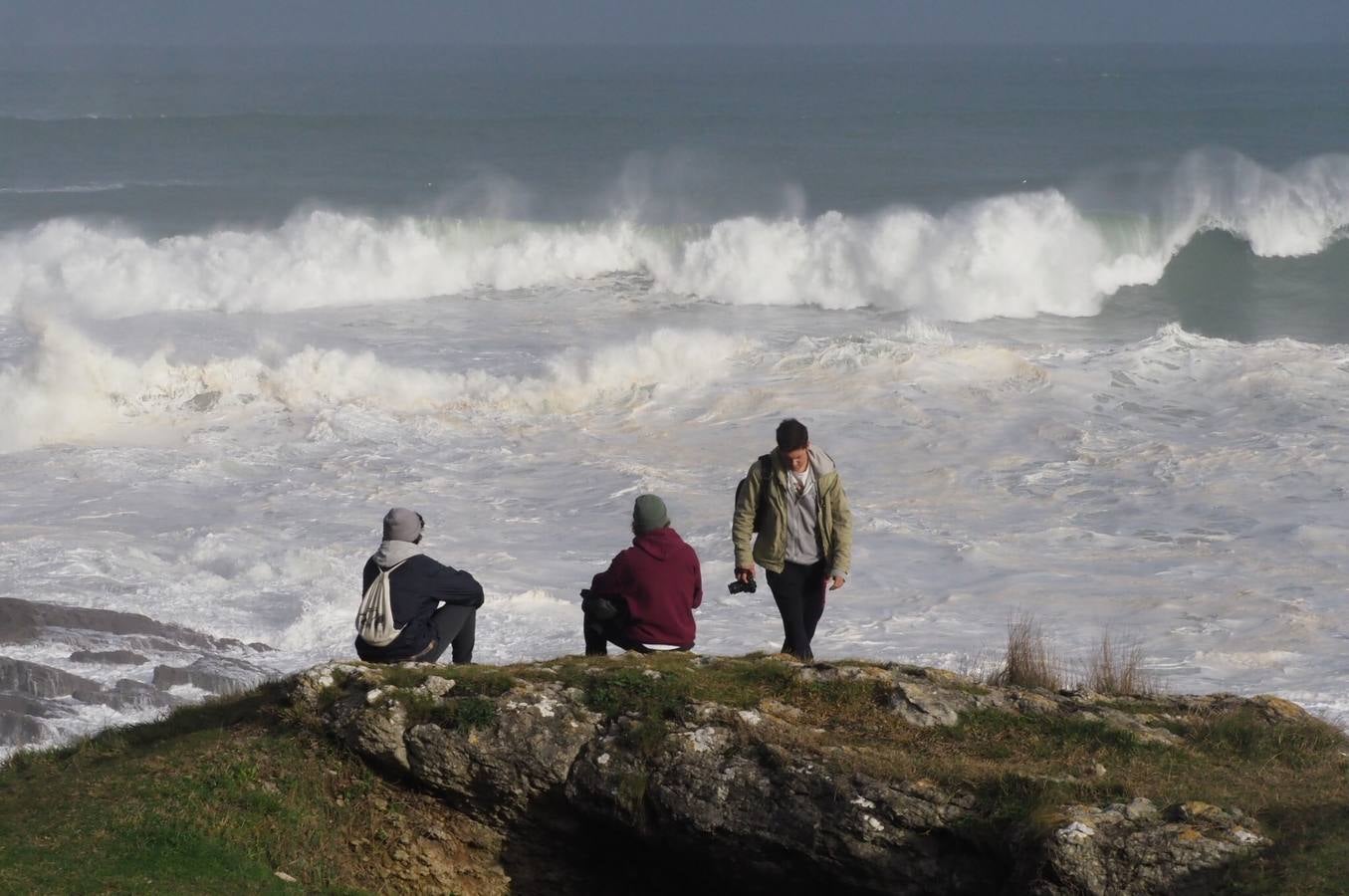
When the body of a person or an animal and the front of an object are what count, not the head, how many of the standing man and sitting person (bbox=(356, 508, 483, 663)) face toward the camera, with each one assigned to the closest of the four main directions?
1

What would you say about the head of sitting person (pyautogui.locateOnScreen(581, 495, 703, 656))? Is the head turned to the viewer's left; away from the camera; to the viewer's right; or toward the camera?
away from the camera

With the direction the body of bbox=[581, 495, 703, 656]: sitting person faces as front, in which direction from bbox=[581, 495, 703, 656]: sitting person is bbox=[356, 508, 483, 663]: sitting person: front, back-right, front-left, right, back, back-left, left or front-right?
front-left

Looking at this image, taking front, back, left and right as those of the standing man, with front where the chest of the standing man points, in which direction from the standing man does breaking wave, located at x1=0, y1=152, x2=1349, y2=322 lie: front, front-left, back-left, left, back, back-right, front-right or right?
back

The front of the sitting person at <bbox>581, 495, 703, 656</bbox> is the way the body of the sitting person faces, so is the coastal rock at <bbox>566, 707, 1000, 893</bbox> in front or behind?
behind

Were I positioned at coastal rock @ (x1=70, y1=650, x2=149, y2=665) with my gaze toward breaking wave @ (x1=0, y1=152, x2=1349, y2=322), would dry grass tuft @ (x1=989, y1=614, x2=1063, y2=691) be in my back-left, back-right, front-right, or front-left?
back-right

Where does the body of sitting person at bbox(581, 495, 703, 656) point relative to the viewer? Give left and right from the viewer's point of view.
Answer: facing away from the viewer and to the left of the viewer
